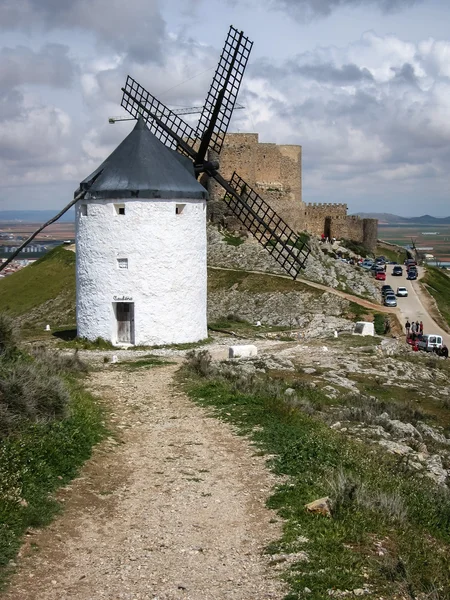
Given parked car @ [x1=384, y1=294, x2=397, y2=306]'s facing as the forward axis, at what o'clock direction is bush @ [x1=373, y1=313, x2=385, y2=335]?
The bush is roughly at 12 o'clock from the parked car.

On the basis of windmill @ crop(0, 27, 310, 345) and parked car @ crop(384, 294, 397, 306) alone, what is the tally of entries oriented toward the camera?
2
